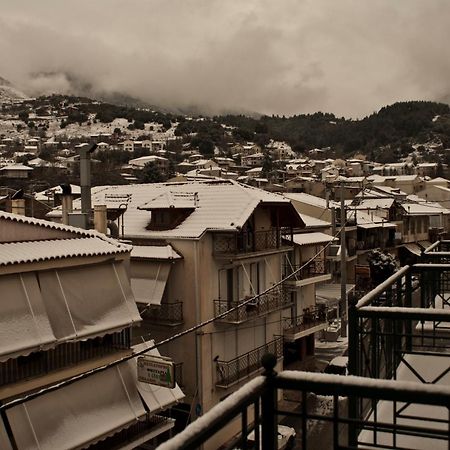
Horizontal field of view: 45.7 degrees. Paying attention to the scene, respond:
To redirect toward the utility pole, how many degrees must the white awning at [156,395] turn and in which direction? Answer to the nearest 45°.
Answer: approximately 90° to its left

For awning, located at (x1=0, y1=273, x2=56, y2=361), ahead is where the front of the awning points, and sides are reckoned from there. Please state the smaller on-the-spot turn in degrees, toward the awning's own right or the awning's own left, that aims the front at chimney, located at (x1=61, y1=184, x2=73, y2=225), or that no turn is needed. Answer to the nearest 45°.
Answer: approximately 135° to the awning's own left

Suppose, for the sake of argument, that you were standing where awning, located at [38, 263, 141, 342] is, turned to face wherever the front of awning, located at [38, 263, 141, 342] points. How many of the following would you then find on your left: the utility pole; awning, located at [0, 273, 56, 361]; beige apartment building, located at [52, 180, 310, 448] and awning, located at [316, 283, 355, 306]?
3

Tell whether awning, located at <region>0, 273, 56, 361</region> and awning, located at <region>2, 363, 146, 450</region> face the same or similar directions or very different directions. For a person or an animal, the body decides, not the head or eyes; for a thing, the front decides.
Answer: same or similar directions

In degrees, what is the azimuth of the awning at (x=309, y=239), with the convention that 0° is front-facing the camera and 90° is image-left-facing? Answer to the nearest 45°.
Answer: approximately 315°

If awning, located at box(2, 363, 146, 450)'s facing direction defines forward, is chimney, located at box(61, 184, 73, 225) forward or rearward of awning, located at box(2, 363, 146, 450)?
rearward

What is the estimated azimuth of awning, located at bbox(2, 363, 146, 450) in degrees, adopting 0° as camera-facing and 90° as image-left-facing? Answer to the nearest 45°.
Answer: approximately 315°

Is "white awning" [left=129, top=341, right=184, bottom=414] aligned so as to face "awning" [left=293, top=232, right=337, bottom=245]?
no

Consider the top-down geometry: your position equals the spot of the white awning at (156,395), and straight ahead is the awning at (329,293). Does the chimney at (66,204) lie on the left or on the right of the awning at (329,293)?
left

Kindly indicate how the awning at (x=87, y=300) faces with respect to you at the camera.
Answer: facing the viewer and to the right of the viewer

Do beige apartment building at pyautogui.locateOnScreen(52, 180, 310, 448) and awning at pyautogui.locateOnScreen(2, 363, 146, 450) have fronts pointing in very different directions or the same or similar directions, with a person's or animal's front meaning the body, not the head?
same or similar directions

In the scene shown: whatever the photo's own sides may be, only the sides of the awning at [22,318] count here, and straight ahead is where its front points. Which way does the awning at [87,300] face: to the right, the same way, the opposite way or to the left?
the same way
